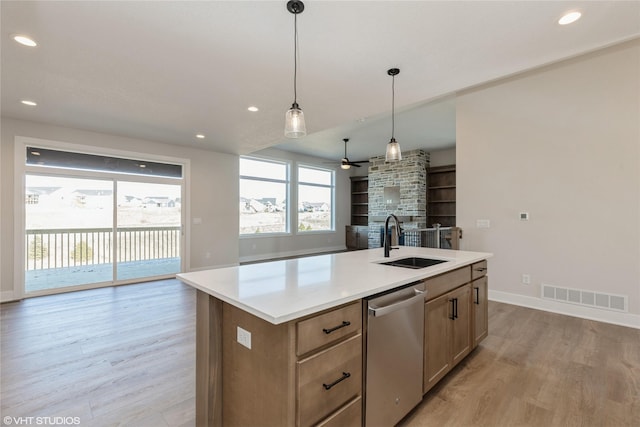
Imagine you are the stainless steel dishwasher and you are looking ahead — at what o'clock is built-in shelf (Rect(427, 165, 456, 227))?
The built-in shelf is roughly at 8 o'clock from the stainless steel dishwasher.

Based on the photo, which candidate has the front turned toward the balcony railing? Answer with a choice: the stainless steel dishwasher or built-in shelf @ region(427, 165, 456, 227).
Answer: the built-in shelf

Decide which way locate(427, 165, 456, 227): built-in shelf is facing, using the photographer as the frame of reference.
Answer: facing the viewer and to the left of the viewer

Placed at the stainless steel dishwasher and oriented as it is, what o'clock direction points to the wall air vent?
The wall air vent is roughly at 9 o'clock from the stainless steel dishwasher.

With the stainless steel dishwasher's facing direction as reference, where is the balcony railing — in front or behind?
behind

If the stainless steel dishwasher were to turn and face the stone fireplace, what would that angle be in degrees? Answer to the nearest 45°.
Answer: approximately 135° to its left

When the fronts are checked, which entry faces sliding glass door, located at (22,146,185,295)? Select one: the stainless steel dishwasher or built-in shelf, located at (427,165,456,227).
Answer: the built-in shelf

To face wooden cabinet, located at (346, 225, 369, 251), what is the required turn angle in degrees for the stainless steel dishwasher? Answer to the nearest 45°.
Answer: approximately 135° to its left

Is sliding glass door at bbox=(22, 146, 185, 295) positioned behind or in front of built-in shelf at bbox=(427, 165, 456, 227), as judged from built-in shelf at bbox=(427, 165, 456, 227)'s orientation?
in front

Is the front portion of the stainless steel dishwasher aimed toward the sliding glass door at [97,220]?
no

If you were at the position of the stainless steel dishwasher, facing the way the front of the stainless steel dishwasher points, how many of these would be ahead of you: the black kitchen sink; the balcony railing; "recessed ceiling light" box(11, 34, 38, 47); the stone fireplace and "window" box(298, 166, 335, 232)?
0

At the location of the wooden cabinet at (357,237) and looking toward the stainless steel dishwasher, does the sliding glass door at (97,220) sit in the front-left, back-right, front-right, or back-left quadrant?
front-right

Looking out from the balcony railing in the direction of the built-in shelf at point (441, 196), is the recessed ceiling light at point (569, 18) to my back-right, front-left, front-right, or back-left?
front-right

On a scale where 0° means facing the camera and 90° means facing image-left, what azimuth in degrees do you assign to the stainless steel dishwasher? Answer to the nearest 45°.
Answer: approximately 315°

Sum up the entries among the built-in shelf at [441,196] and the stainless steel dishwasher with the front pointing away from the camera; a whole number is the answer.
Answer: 0

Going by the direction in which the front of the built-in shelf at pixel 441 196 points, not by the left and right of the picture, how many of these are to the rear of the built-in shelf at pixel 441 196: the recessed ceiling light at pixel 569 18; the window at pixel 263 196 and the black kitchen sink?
0
